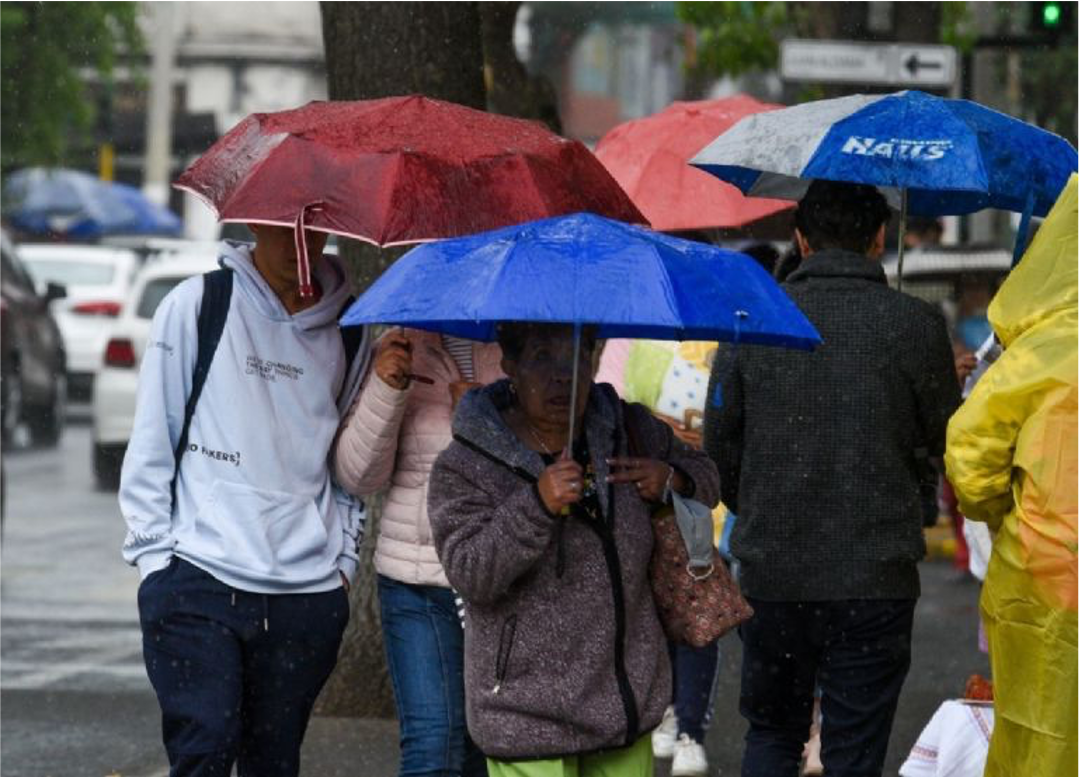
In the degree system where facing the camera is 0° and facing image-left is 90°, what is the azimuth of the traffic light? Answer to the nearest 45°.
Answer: approximately 0°

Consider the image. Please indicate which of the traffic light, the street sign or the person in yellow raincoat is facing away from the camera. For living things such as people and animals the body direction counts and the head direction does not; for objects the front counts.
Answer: the person in yellow raincoat

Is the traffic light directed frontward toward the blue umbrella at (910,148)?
yes

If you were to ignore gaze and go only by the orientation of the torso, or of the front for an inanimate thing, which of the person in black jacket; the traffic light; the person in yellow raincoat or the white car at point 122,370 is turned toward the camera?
the traffic light

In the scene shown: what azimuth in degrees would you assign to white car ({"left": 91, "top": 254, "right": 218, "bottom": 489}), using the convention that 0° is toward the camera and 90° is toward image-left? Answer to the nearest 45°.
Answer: approximately 225°

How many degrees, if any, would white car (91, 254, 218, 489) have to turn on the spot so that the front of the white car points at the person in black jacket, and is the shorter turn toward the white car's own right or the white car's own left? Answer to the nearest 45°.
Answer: approximately 135° to the white car's own right

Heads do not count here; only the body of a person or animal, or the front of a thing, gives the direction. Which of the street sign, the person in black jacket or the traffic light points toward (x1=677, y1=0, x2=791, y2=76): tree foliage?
the person in black jacket

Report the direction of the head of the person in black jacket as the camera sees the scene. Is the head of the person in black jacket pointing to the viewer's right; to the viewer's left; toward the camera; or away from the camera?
away from the camera

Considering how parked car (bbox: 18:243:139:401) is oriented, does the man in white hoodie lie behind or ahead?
behind

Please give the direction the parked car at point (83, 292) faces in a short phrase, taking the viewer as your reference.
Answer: facing away from the viewer
